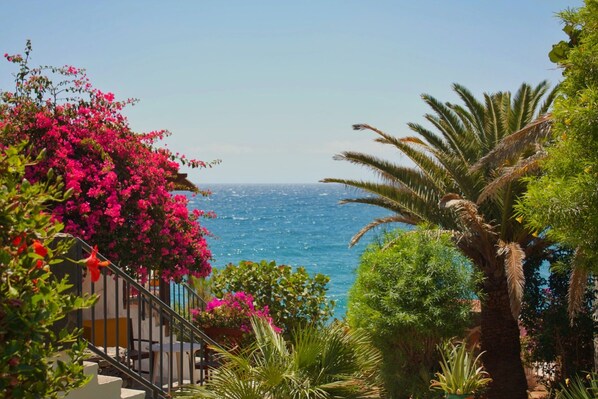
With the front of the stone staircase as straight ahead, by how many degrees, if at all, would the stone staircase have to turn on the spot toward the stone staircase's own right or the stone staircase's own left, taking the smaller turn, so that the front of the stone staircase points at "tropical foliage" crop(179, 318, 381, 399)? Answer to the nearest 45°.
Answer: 0° — it already faces it

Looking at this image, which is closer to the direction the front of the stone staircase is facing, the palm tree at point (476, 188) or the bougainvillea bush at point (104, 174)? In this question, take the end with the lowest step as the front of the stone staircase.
the palm tree

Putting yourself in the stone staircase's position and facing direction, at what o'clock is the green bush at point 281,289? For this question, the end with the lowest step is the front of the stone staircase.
The green bush is roughly at 10 o'clock from the stone staircase.

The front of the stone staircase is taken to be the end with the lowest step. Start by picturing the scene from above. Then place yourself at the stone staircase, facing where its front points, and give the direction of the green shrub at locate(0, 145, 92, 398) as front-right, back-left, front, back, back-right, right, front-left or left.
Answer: right

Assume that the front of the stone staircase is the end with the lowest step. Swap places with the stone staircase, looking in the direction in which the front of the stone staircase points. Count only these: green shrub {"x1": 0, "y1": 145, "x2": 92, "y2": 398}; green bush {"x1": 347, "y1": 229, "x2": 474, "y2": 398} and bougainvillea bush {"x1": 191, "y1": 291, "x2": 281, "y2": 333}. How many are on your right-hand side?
1

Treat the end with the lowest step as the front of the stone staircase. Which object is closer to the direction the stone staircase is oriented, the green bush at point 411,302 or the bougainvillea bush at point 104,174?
the green bush

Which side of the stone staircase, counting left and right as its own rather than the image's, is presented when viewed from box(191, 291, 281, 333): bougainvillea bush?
left

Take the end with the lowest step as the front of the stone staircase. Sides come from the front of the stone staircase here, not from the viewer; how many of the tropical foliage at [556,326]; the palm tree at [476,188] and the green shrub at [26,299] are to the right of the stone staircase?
1

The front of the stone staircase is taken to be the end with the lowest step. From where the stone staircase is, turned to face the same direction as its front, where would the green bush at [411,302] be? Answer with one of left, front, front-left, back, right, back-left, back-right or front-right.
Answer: front-left

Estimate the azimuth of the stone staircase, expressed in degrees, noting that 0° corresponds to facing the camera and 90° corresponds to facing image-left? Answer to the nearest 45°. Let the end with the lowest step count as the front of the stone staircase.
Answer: approximately 270°

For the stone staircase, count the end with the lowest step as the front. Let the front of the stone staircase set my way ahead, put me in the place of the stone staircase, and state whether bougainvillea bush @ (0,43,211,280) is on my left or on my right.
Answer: on my left

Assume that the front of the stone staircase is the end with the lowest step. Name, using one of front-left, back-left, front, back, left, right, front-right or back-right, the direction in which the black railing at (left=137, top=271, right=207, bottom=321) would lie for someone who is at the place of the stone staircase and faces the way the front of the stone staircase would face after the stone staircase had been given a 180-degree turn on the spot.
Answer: right
